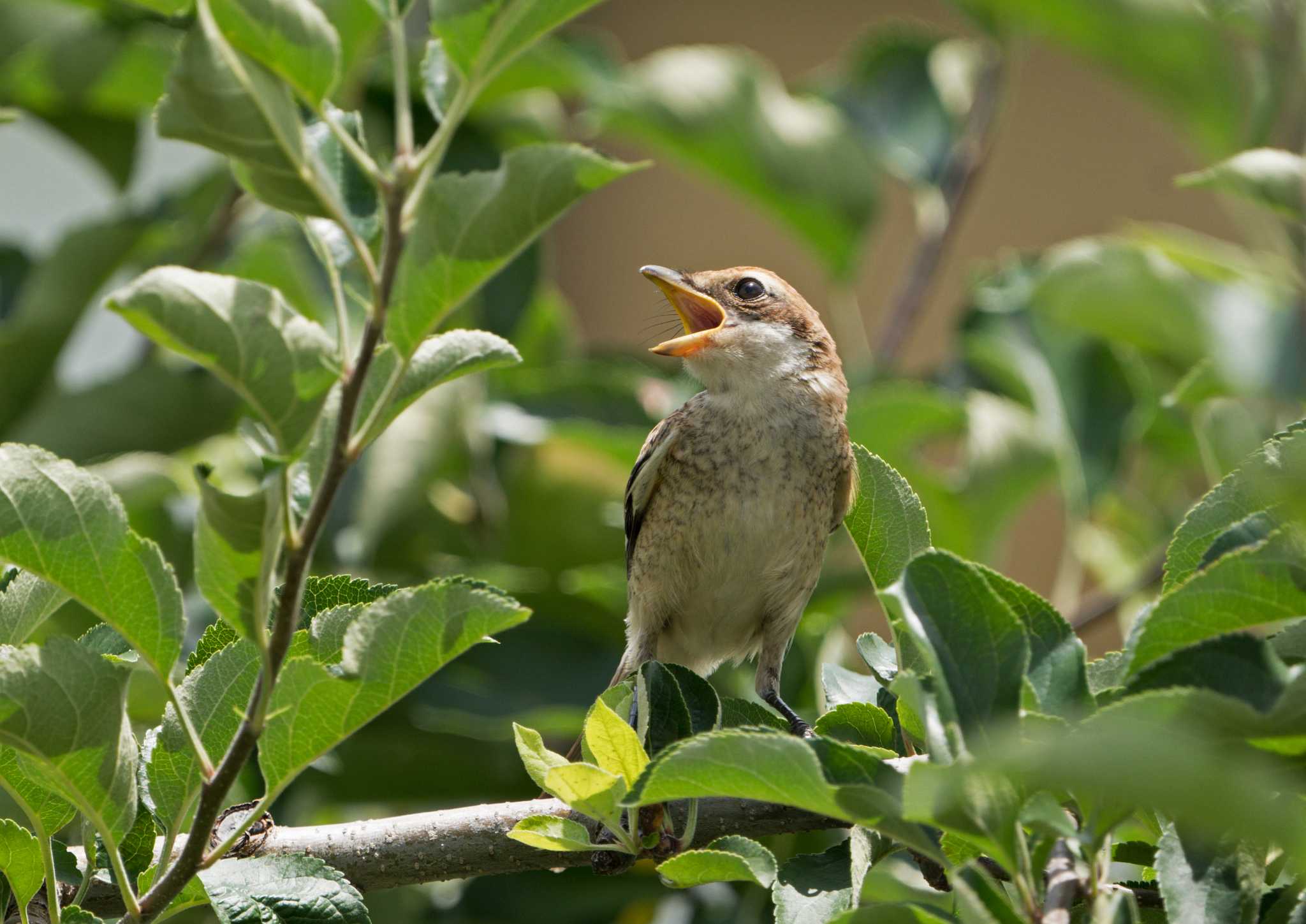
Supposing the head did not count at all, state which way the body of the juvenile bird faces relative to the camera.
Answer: toward the camera

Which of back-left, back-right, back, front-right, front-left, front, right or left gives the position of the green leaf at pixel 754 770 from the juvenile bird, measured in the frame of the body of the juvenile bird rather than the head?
front

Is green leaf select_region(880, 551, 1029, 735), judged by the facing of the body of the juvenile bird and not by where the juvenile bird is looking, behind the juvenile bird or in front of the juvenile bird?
in front

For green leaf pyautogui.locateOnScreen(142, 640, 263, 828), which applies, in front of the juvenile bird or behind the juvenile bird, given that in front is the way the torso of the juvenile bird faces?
in front

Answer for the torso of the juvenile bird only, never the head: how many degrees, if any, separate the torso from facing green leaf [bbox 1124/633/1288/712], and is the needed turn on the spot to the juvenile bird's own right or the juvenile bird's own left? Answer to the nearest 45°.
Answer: approximately 90° to the juvenile bird's own left

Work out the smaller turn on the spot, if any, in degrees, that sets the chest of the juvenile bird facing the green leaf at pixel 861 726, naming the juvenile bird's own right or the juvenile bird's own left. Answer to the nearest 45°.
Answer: approximately 90° to the juvenile bird's own left

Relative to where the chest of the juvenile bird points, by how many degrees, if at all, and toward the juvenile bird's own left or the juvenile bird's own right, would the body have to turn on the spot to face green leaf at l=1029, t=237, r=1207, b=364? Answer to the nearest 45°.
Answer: approximately 135° to the juvenile bird's own left

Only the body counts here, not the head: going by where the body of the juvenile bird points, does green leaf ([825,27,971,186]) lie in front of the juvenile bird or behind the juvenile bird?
behind

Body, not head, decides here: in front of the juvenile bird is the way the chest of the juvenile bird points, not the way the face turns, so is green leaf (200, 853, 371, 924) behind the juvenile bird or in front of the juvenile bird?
in front
